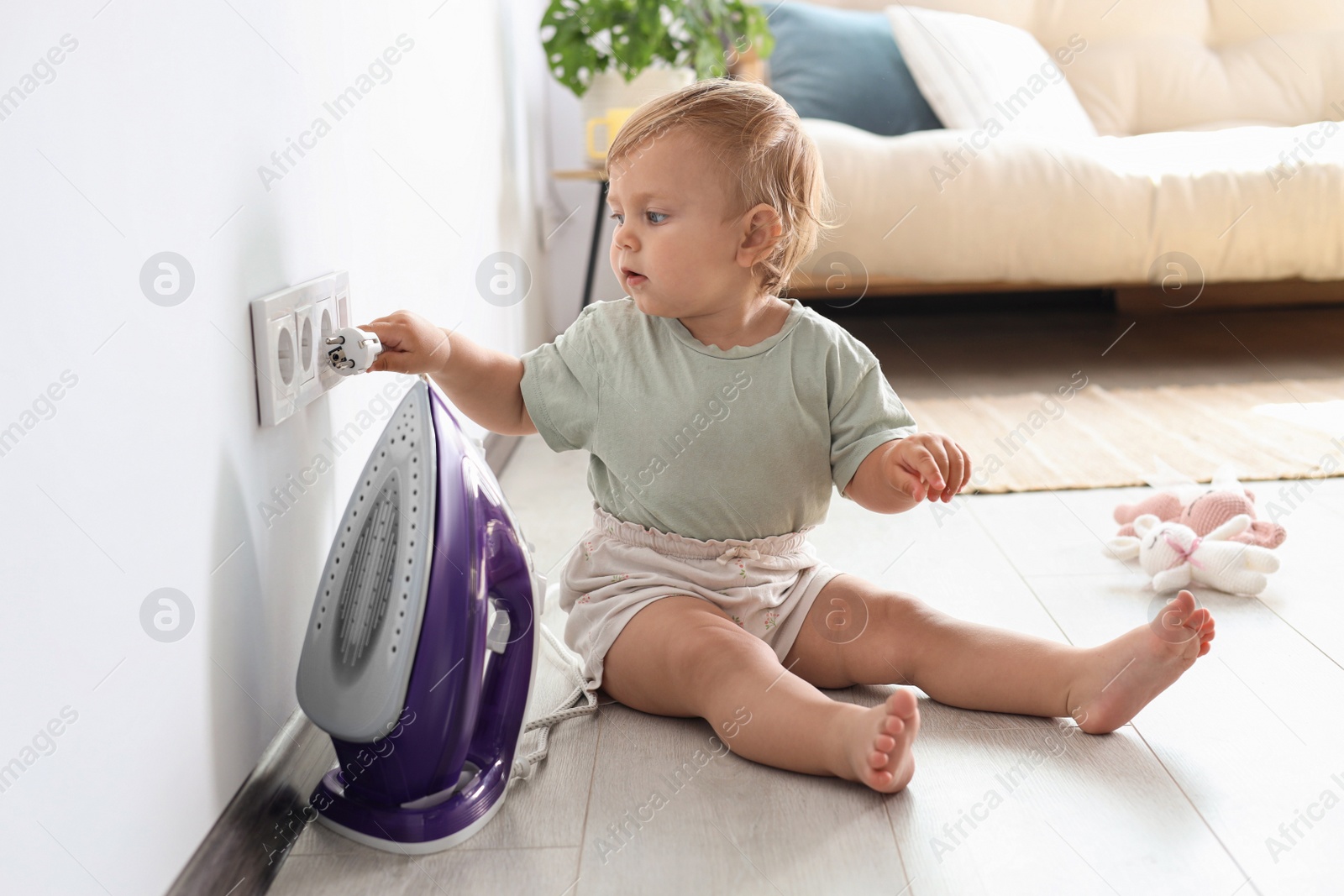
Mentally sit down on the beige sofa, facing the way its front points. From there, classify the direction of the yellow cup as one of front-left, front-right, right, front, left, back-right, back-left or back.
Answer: right

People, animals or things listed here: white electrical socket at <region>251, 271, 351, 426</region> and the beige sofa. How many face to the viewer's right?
1

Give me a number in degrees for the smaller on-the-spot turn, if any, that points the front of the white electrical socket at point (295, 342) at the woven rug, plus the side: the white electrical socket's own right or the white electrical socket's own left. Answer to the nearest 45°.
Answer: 0° — it already faces it

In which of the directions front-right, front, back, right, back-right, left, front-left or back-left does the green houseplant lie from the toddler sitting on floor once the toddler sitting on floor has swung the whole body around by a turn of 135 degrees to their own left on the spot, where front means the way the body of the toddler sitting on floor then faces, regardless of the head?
front

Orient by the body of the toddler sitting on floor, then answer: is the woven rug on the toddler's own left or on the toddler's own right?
on the toddler's own left

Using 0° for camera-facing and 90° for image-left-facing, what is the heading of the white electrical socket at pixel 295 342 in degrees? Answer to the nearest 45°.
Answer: approximately 270°

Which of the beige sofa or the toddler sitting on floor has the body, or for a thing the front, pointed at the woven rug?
the beige sofa

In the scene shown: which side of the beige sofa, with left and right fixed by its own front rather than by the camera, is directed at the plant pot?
right

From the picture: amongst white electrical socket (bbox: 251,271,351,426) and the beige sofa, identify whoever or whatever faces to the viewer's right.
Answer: the white electrical socket

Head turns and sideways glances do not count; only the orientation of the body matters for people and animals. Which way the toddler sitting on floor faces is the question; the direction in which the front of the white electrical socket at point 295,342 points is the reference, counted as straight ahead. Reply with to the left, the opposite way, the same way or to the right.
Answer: to the right
